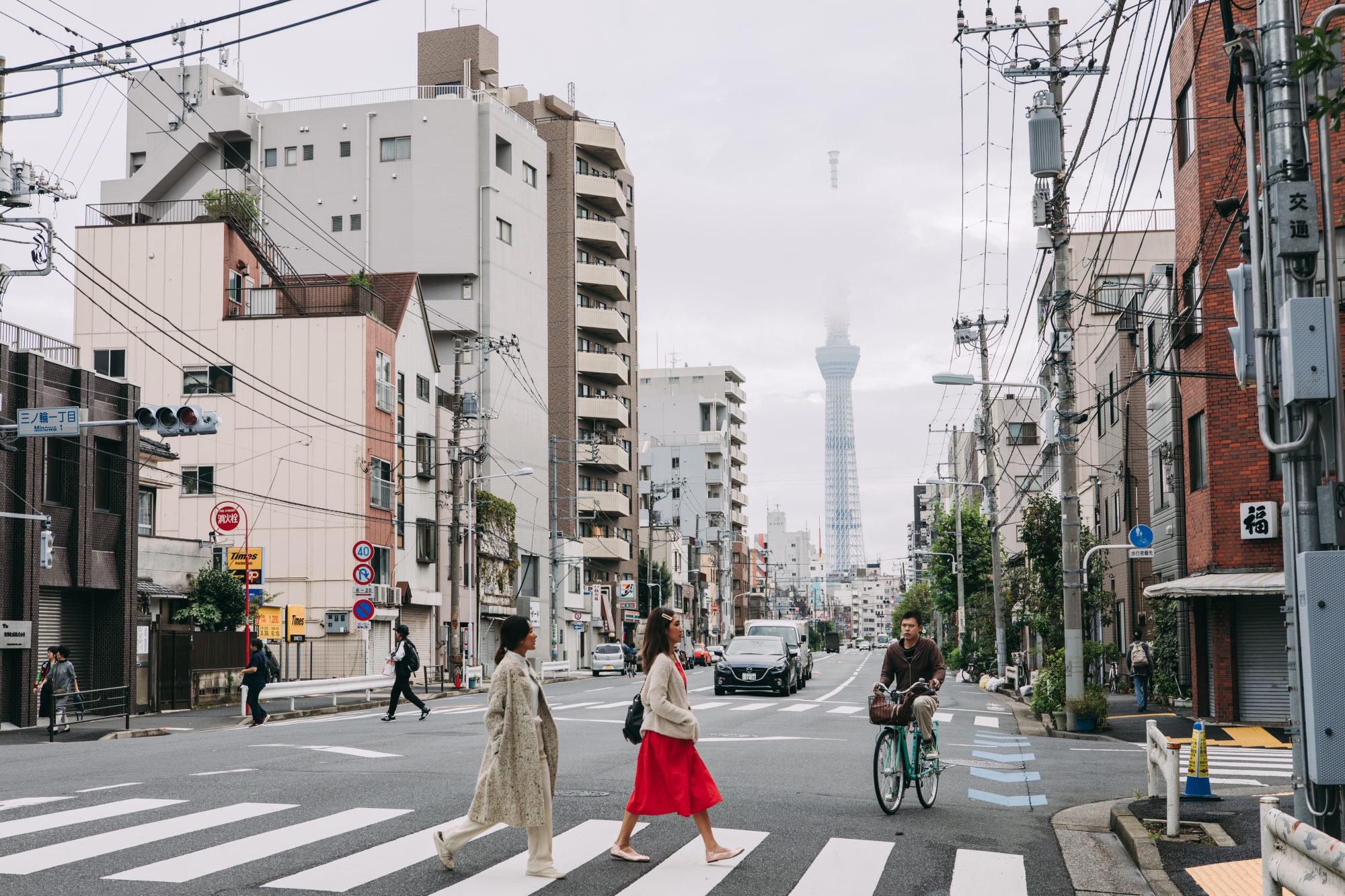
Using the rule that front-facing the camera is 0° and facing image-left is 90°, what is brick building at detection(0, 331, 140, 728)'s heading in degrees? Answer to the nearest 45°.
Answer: approximately 315°

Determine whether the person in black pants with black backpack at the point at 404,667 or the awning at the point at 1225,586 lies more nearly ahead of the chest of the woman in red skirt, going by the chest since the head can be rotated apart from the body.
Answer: the awning

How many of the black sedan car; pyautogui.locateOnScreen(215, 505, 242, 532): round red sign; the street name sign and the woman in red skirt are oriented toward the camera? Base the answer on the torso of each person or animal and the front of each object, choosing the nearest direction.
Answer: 3

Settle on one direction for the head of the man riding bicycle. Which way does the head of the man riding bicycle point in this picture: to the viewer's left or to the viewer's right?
to the viewer's left

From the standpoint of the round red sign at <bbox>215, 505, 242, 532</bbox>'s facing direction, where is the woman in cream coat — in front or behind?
in front

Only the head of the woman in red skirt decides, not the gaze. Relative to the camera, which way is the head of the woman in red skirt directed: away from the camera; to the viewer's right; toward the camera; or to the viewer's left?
to the viewer's right

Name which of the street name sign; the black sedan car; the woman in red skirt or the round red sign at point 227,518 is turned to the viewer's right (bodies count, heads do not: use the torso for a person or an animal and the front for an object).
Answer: the woman in red skirt

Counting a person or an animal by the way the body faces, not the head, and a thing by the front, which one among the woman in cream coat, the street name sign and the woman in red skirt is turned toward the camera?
the street name sign

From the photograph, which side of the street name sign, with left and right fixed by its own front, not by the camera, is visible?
front

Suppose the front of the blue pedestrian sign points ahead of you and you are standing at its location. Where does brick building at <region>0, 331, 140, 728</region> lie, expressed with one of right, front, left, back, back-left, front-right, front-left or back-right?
right

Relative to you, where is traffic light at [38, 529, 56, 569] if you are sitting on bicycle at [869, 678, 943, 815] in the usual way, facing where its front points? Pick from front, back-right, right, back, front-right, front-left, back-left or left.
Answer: right

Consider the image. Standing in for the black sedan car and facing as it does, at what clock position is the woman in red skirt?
The woman in red skirt is roughly at 12 o'clock from the black sedan car.

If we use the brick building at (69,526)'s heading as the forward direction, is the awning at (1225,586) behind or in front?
in front

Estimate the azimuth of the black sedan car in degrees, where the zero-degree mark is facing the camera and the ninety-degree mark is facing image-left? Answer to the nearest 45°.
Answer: approximately 0°
